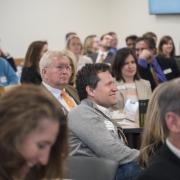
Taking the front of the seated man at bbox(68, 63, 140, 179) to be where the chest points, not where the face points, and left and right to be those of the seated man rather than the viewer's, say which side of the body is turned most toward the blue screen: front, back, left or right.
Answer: left

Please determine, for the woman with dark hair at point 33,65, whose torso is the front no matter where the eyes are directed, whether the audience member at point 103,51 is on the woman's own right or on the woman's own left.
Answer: on the woman's own left

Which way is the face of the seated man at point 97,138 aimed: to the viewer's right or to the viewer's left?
to the viewer's right

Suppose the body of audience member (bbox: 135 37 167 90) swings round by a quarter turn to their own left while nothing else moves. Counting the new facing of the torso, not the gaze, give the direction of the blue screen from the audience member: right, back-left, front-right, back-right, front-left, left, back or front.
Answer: back-left

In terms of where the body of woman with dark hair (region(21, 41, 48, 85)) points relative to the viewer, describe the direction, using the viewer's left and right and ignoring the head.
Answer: facing to the right of the viewer
